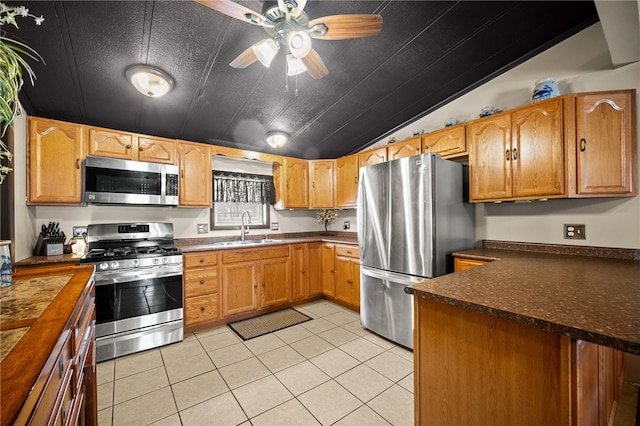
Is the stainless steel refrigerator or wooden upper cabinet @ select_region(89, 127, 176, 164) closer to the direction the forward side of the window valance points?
the stainless steel refrigerator

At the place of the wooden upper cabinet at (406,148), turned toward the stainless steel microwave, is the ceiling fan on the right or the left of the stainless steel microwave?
left

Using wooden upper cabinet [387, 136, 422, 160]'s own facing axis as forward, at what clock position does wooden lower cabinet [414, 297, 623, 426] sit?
The wooden lower cabinet is roughly at 10 o'clock from the wooden upper cabinet.

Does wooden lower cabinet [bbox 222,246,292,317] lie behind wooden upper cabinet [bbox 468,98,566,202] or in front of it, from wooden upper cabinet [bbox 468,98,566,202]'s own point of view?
in front

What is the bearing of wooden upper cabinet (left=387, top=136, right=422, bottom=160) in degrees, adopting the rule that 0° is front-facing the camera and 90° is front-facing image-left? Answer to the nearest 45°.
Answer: approximately 45°

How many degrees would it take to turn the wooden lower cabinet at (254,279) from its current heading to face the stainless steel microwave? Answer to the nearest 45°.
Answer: approximately 135° to its right

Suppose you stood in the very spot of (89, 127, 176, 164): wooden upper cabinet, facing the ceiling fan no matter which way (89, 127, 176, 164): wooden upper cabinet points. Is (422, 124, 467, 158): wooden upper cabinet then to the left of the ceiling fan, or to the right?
left

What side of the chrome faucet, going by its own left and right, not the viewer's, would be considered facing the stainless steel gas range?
right

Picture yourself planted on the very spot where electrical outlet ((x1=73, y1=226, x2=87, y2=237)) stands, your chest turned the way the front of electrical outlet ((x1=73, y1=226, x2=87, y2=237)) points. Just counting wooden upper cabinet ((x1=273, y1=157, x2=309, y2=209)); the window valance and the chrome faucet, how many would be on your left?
3

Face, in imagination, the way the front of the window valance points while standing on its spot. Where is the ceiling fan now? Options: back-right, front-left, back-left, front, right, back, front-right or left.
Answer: front-right

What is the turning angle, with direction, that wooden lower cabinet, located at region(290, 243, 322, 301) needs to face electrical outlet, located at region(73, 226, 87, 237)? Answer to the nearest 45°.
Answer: approximately 135° to its right
